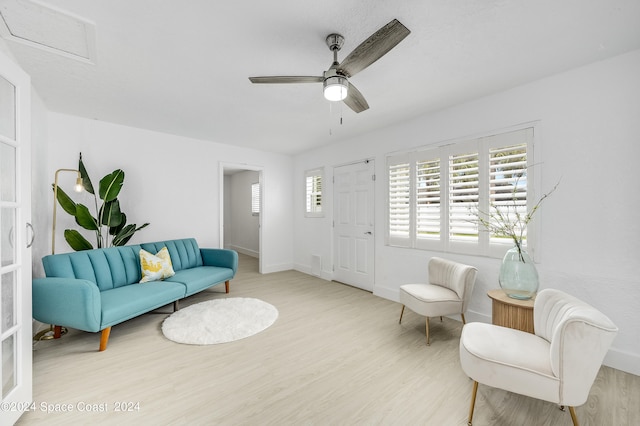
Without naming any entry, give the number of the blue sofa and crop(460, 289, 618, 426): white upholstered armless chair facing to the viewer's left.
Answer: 1

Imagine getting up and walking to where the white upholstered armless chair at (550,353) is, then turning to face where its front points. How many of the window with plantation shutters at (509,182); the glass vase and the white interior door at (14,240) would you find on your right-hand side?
2

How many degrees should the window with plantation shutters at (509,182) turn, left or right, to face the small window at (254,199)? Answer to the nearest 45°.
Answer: approximately 45° to its right

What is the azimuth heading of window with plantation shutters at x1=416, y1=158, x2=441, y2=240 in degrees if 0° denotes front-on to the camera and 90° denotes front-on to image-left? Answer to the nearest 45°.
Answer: approximately 45°

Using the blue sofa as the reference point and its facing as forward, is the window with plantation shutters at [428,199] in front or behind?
in front

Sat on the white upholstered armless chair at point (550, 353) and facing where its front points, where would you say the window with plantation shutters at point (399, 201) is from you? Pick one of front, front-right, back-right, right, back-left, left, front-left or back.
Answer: front-right

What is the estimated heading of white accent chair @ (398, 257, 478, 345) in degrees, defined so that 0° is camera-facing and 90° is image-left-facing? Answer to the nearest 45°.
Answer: approximately 45°

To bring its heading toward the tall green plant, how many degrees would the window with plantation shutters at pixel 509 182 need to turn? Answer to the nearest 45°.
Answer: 0° — it already faces it

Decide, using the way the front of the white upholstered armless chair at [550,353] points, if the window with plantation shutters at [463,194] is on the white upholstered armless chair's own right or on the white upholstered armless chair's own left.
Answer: on the white upholstered armless chair's own right

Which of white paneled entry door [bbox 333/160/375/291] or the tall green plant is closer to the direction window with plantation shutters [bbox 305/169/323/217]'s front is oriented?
the tall green plant

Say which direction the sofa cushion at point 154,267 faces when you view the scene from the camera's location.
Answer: facing the viewer and to the right of the viewer

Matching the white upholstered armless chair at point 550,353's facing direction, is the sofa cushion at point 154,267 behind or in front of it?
in front

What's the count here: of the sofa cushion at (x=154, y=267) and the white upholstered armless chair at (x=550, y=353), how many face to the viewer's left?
1
